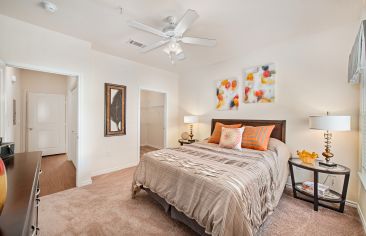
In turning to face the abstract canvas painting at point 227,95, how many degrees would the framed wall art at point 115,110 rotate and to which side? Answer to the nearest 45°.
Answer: approximately 45° to its left

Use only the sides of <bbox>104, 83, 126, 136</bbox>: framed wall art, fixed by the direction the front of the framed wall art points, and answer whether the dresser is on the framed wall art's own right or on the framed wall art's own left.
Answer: on the framed wall art's own right

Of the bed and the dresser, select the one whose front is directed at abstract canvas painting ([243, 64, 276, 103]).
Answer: the dresser

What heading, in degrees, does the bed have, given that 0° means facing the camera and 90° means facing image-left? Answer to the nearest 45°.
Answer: approximately 45°

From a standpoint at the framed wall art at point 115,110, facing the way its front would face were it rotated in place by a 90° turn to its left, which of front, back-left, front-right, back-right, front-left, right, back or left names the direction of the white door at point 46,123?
left

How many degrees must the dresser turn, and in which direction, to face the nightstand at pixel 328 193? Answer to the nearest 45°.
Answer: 0° — it already faces it

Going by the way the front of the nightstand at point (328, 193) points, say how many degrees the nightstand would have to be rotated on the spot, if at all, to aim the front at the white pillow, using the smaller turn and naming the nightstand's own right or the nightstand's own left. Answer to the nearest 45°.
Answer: approximately 45° to the nightstand's own right

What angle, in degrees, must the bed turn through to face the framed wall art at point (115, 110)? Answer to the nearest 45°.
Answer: approximately 90° to its right

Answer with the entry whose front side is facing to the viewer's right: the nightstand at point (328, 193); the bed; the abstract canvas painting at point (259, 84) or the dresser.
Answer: the dresser

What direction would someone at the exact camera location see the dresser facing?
facing to the right of the viewer

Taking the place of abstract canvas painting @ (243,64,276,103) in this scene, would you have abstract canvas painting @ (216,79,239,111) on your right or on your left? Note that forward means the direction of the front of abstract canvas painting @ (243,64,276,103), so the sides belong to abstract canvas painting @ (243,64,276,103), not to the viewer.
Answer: on your right

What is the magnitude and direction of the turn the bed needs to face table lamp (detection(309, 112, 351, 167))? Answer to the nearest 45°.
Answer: approximately 180°

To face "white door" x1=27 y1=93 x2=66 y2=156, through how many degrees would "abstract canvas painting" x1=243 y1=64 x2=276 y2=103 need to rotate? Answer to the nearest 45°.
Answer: approximately 45° to its right

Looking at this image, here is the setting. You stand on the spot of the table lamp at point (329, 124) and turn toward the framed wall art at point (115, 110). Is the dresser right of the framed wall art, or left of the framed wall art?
left

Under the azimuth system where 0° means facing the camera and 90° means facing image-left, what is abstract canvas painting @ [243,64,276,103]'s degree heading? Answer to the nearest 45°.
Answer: approximately 45°
